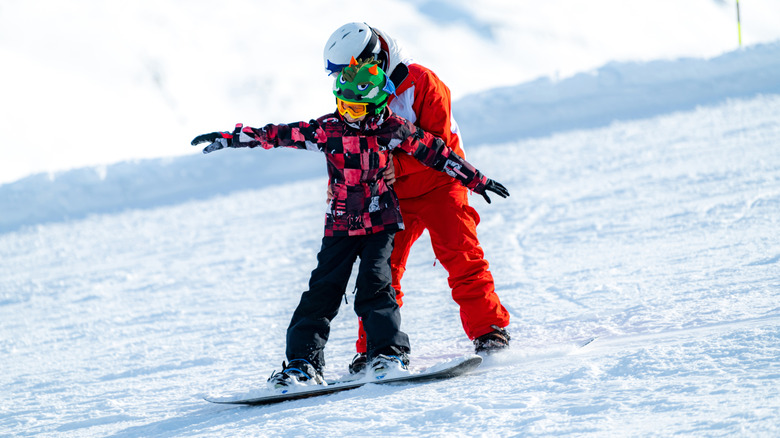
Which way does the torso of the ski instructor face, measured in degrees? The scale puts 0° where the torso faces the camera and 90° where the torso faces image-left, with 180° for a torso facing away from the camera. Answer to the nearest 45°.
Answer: approximately 45°
